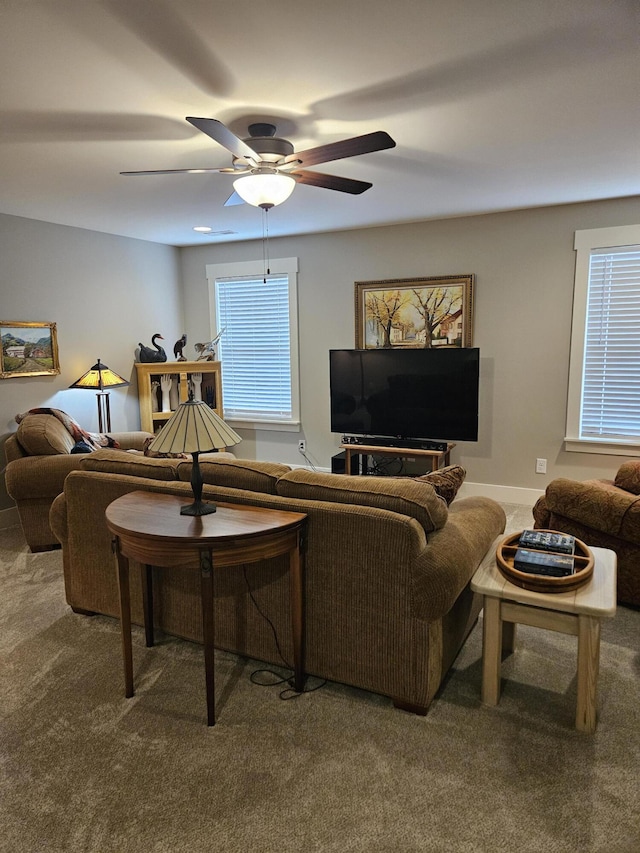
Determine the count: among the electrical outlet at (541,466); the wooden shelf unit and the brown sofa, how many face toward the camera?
2

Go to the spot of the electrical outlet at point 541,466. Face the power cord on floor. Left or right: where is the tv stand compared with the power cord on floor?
right

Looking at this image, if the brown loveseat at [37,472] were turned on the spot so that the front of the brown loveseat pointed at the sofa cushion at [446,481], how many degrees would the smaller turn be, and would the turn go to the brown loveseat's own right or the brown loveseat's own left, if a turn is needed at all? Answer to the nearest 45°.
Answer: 0° — it already faces it

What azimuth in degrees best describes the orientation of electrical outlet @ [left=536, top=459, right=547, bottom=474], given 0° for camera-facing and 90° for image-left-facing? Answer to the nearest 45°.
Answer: approximately 0°

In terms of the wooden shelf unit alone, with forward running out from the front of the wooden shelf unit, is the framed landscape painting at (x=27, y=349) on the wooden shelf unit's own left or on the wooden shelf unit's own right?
on the wooden shelf unit's own right

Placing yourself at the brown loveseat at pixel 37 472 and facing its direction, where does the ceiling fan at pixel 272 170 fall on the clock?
The ceiling fan is roughly at 12 o'clock from the brown loveseat.

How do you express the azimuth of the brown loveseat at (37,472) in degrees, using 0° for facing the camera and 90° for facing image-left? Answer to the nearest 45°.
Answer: approximately 315°

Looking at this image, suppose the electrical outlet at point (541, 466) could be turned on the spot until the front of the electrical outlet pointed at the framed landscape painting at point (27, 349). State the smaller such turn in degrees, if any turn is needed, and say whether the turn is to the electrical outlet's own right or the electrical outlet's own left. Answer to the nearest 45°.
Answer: approximately 90° to the electrical outlet's own right

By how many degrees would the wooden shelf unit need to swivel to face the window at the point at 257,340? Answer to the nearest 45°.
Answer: approximately 90° to its left
